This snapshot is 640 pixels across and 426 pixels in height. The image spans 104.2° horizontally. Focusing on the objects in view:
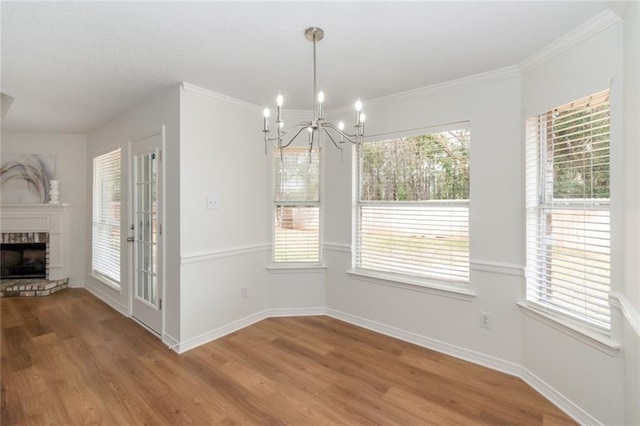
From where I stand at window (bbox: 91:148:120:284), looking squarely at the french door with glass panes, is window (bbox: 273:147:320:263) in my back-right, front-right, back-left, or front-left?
front-left

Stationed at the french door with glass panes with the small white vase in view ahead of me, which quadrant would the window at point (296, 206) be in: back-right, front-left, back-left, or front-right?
back-right

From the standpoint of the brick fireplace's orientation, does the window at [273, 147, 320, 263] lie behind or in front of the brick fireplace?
in front

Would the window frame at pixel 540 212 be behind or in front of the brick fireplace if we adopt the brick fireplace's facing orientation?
in front

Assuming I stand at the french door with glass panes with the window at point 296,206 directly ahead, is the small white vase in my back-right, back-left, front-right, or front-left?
back-left

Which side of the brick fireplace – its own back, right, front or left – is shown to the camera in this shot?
front
